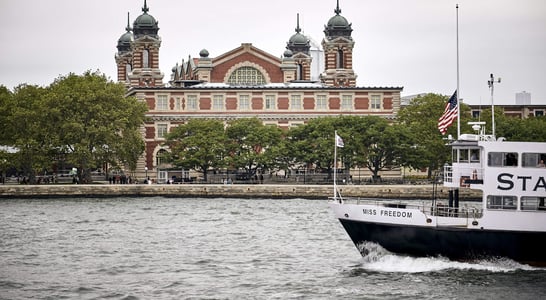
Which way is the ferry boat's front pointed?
to the viewer's left
